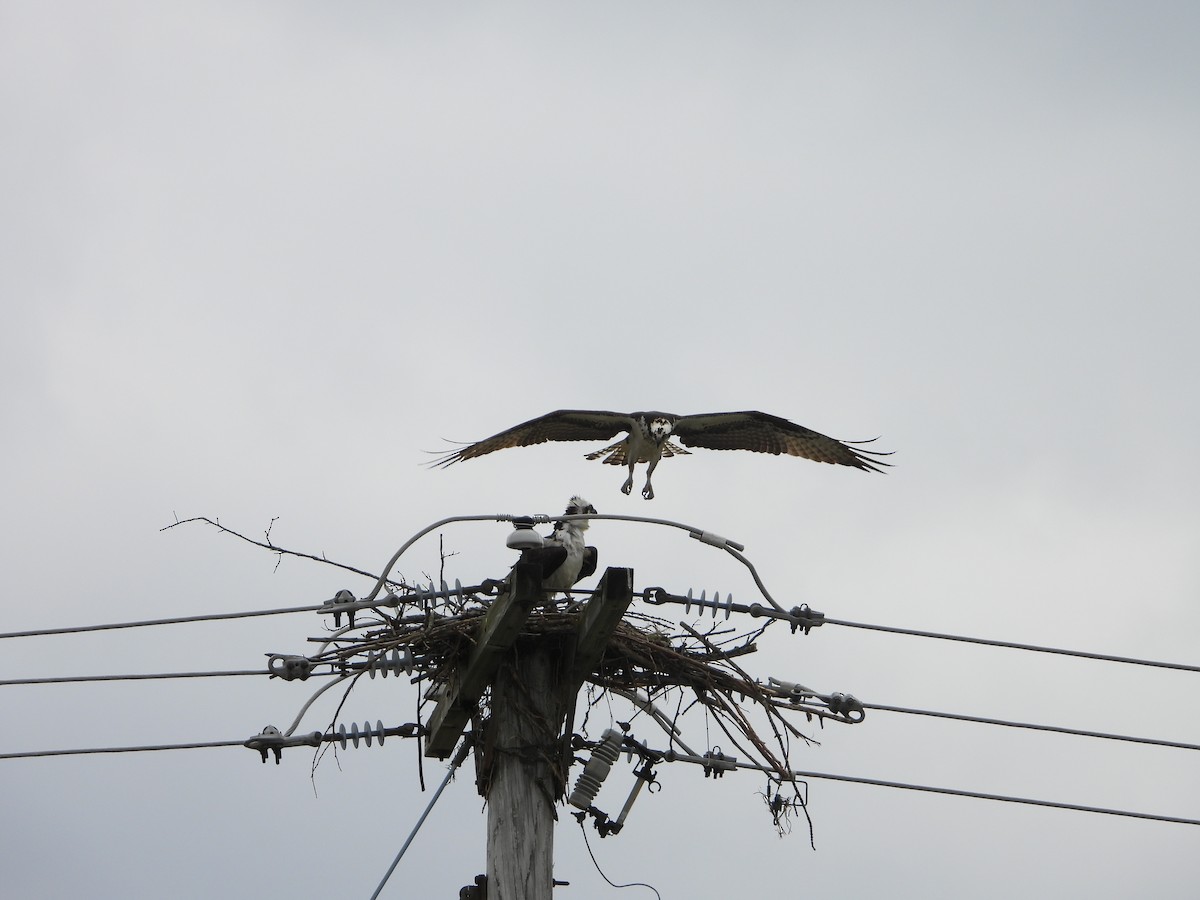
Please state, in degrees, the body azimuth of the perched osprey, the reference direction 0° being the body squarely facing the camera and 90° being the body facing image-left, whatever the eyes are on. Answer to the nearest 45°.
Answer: approximately 315°

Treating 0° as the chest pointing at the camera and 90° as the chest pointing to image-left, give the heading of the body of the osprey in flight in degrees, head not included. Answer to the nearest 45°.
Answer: approximately 0°

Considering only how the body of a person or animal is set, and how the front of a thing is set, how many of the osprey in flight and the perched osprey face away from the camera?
0
